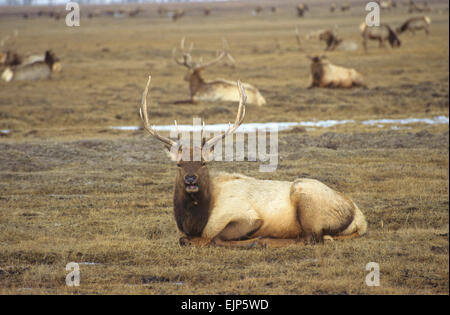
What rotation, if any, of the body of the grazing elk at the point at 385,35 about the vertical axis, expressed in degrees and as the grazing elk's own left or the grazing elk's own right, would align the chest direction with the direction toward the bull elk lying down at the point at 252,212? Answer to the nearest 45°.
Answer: approximately 90° to the grazing elk's own right

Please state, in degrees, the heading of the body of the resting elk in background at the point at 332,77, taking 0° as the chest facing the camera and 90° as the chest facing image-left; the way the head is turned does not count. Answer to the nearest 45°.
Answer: approximately 90°

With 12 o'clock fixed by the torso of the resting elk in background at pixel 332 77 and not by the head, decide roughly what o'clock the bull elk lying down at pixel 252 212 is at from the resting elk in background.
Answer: The bull elk lying down is roughly at 9 o'clock from the resting elk in background.

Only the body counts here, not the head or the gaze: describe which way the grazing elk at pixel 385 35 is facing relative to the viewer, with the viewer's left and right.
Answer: facing to the right of the viewer

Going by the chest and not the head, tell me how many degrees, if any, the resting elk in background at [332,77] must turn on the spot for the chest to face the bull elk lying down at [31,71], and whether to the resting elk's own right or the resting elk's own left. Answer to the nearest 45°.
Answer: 0° — it already faces it
